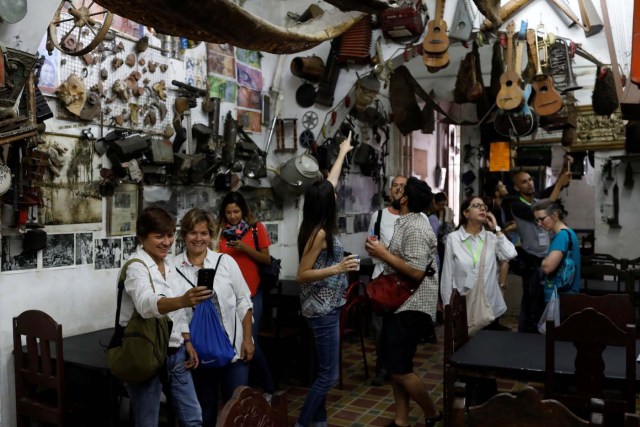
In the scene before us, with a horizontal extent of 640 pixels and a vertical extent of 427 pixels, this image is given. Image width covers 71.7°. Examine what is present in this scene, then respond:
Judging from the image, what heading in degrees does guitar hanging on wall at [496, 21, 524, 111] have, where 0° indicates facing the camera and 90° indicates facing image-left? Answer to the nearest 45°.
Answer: approximately 0°

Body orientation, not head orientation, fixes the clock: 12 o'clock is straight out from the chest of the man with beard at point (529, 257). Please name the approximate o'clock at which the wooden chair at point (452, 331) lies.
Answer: The wooden chair is roughly at 2 o'clock from the man with beard.

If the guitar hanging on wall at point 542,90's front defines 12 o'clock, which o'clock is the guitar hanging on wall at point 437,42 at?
the guitar hanging on wall at point 437,42 is roughly at 2 o'clock from the guitar hanging on wall at point 542,90.

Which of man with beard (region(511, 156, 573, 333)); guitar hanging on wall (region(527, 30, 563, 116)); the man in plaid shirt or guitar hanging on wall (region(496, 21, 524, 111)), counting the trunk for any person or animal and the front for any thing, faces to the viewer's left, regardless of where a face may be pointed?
the man in plaid shirt

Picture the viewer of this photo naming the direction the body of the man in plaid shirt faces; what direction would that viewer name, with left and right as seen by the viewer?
facing to the left of the viewer

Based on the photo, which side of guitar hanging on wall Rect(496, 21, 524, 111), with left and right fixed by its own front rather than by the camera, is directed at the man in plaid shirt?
front

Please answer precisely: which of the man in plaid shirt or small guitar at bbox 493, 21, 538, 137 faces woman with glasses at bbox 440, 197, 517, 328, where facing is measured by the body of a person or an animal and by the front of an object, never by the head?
the small guitar

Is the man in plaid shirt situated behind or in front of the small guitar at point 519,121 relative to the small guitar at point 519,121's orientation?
in front

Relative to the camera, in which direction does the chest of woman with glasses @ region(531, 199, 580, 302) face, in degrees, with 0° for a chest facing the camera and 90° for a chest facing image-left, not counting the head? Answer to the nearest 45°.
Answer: approximately 90°

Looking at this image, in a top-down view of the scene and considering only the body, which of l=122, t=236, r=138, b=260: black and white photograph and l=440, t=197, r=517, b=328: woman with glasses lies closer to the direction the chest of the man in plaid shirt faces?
the black and white photograph
